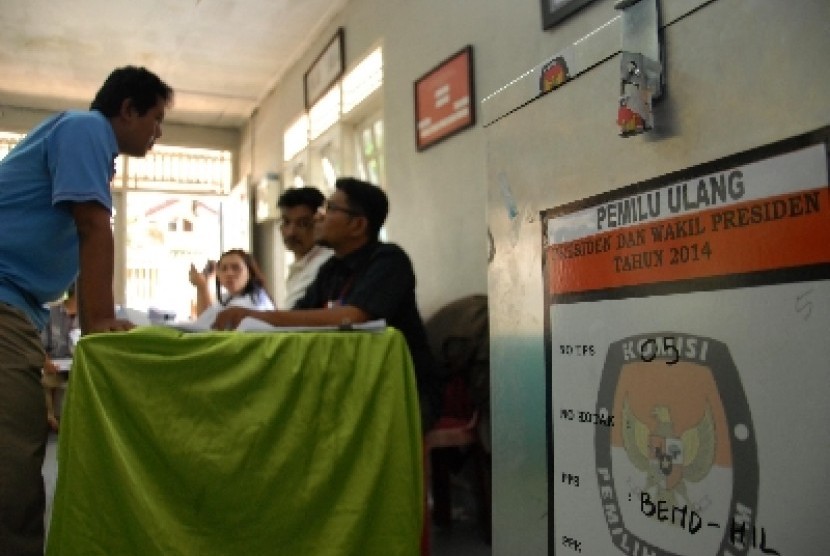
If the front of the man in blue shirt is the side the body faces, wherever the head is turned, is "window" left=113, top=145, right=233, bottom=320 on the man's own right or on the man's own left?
on the man's own left

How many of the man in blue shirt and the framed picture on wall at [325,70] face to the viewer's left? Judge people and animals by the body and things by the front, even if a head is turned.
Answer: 1

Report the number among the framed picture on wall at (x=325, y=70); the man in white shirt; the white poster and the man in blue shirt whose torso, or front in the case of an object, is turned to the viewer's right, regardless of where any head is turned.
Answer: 1

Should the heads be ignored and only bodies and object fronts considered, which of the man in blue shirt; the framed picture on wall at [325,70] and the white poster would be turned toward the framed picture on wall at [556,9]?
the man in blue shirt

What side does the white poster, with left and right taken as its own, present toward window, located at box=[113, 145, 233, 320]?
right

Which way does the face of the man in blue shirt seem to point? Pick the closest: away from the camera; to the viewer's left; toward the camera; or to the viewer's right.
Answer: to the viewer's right

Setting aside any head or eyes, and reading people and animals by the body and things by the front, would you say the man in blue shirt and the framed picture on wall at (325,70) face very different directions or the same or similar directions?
very different directions

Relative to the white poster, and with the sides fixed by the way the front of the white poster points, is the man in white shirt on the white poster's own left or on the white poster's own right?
on the white poster's own right

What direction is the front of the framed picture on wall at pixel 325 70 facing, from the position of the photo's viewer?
facing to the left of the viewer

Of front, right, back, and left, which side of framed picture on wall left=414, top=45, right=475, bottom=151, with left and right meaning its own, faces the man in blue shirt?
front

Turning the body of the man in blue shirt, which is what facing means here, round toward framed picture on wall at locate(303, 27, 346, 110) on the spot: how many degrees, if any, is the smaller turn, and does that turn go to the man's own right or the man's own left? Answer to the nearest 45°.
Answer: approximately 45° to the man's own left

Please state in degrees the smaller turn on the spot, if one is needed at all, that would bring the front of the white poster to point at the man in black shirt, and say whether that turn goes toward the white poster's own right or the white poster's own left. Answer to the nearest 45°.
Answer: approximately 90° to the white poster's own right

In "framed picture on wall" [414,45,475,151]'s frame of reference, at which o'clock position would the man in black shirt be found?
The man in black shirt is roughly at 11 o'clock from the framed picture on wall.

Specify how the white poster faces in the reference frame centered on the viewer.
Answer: facing the viewer and to the left of the viewer

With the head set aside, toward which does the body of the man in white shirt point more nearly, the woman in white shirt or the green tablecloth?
the green tablecloth

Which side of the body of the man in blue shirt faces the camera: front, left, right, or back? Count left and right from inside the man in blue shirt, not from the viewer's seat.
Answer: right
